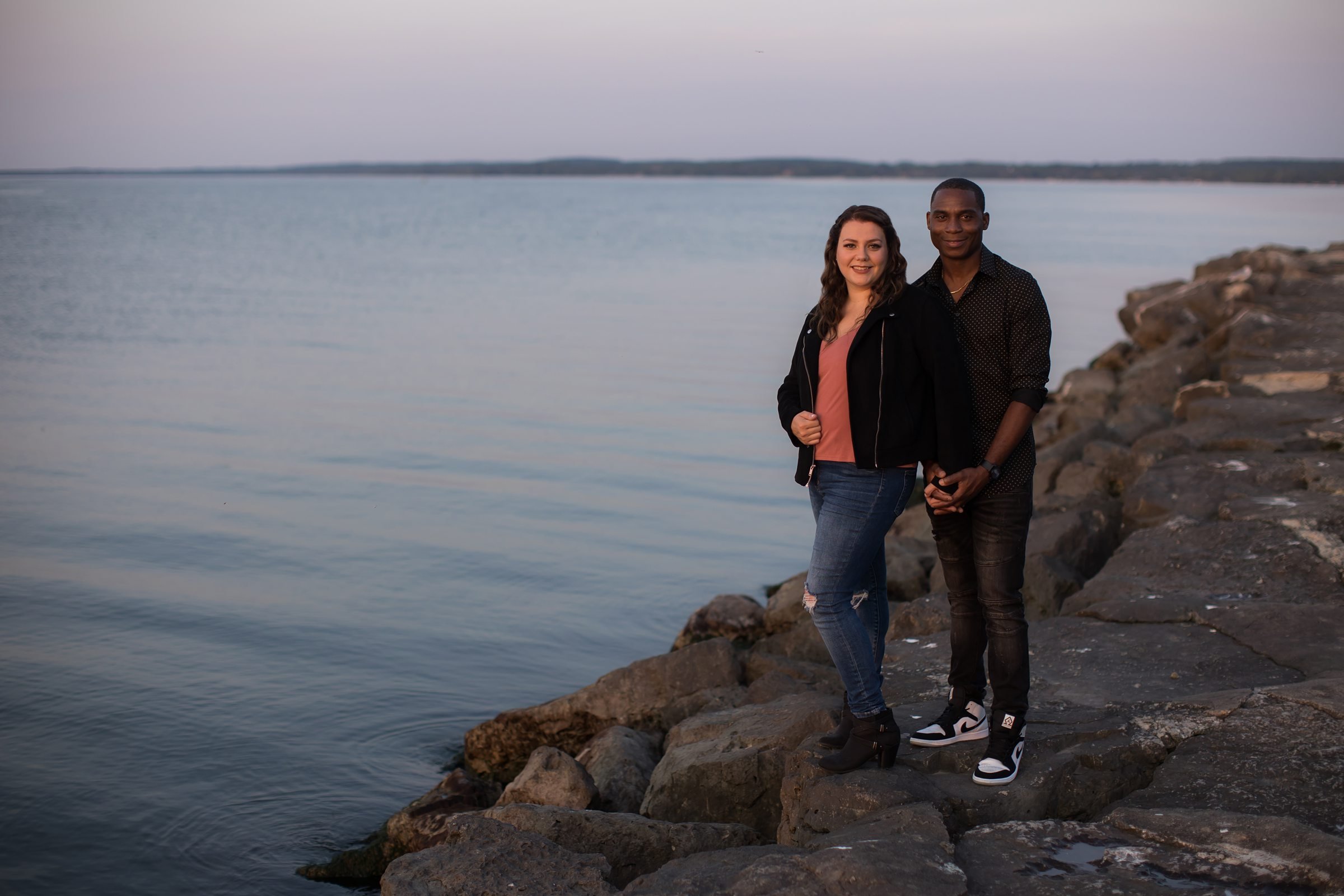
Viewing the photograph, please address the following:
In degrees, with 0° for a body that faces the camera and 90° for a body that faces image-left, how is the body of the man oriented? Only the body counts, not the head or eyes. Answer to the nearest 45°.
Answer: approximately 45°

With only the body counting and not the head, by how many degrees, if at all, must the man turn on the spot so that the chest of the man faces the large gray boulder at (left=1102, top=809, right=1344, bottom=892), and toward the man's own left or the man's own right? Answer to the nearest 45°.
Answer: approximately 90° to the man's own left

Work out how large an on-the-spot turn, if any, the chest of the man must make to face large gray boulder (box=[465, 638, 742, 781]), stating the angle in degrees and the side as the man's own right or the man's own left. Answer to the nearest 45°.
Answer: approximately 90° to the man's own right

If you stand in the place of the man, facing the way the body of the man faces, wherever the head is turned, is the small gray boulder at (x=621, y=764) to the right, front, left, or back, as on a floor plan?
right
